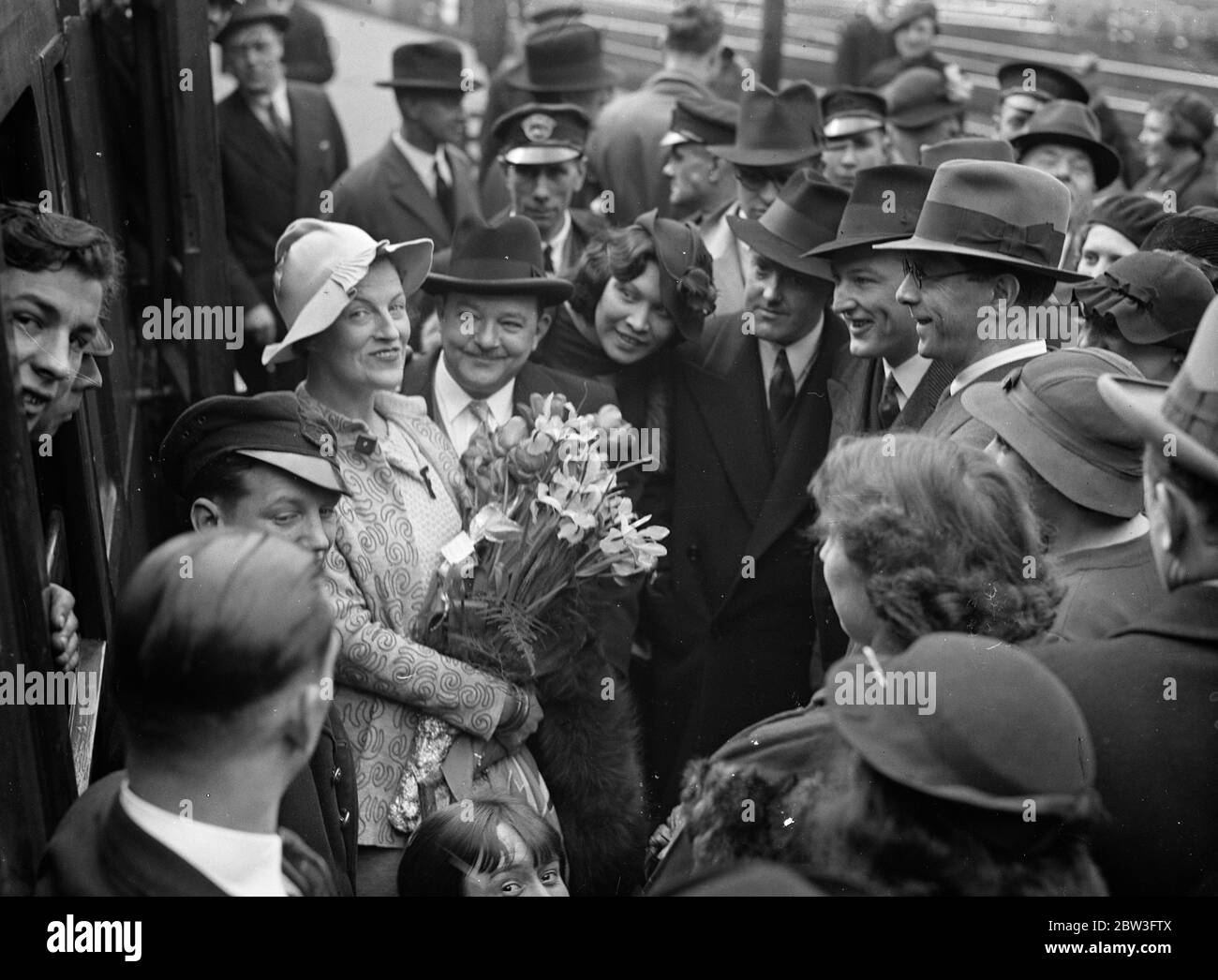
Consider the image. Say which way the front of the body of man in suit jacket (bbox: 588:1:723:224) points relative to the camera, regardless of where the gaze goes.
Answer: away from the camera

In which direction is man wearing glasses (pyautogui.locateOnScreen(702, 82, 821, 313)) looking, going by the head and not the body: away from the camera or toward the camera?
toward the camera

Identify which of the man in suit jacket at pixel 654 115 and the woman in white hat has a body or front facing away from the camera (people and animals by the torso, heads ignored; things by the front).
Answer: the man in suit jacket

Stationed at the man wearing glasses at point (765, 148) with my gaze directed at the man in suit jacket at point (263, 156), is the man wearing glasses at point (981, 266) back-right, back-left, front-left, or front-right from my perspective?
back-left

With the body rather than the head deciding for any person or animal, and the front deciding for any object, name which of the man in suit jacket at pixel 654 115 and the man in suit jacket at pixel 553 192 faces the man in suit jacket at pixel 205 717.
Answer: the man in suit jacket at pixel 553 192

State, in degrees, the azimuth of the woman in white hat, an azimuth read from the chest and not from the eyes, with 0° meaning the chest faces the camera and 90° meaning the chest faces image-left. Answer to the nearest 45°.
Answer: approximately 315°

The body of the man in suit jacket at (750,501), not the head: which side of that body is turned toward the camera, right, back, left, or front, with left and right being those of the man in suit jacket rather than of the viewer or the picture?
front

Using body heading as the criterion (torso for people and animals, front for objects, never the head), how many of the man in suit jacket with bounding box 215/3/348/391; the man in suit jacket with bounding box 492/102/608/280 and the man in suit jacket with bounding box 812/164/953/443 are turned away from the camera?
0

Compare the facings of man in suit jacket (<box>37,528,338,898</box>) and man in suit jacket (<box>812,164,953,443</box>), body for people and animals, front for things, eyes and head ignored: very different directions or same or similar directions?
very different directions

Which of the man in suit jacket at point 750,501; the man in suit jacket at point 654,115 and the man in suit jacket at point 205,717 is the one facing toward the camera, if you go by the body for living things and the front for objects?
the man in suit jacket at point 750,501

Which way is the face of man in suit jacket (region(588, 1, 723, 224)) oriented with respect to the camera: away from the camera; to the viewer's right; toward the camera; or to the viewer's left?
away from the camera

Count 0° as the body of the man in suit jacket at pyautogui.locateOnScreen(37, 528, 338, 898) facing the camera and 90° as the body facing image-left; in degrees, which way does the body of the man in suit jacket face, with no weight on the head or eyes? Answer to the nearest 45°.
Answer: approximately 225°
